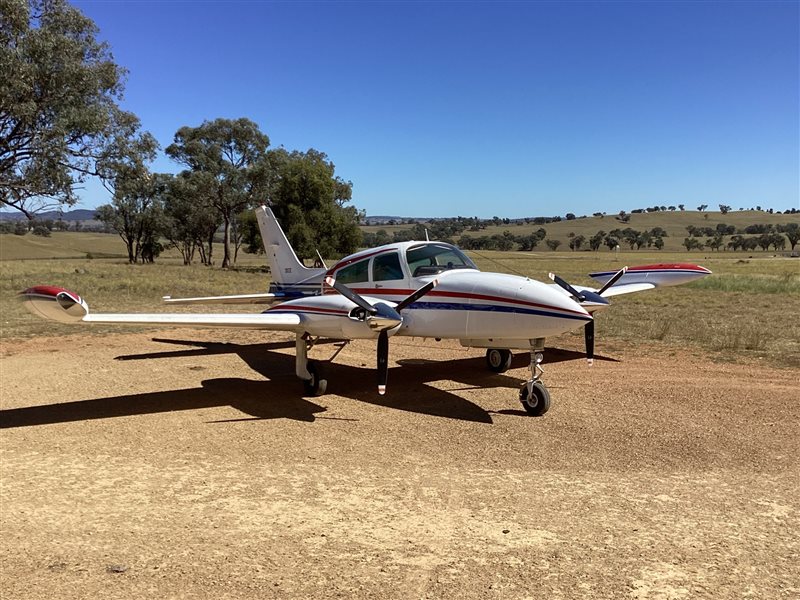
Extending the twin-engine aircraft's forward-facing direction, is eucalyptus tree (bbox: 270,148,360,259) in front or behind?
behind

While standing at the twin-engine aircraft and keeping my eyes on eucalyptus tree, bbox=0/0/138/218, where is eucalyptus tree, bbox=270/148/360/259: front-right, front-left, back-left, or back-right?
front-right

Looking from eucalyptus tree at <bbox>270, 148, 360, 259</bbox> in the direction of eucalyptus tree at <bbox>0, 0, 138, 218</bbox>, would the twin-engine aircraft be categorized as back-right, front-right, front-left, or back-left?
front-left

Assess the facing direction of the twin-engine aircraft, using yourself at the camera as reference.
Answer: facing the viewer and to the right of the viewer

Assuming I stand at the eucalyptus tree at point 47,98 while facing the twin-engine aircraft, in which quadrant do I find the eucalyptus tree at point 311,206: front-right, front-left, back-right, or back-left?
back-left

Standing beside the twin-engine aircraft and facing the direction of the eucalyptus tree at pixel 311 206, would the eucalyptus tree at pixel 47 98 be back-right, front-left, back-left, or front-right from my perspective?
front-left

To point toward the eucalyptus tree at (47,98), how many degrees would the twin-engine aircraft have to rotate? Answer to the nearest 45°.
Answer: approximately 180°
